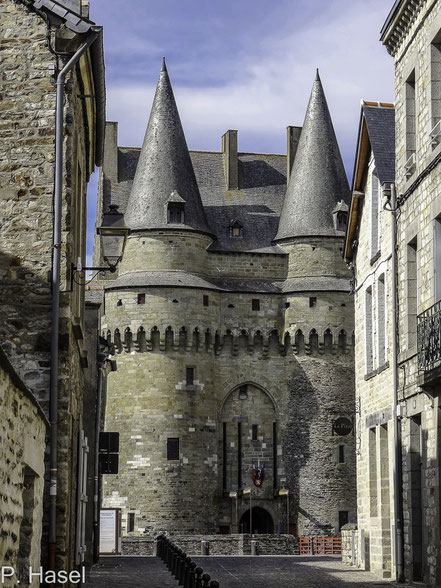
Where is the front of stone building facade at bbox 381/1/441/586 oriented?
to the viewer's left

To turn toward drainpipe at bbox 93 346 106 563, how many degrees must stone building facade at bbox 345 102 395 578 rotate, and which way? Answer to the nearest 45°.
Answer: approximately 45° to its right

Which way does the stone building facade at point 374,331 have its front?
to the viewer's left

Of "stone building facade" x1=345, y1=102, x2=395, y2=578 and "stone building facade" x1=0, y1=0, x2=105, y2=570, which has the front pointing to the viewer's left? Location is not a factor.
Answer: "stone building facade" x1=345, y1=102, x2=395, y2=578

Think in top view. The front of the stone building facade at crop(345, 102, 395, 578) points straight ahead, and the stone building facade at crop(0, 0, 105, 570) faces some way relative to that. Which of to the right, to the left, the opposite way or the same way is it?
the opposite way

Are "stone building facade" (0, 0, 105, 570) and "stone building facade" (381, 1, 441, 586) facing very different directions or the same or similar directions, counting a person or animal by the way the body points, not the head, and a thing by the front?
very different directions

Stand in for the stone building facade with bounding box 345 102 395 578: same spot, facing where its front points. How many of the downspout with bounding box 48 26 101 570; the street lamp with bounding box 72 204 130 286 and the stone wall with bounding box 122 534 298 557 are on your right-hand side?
1

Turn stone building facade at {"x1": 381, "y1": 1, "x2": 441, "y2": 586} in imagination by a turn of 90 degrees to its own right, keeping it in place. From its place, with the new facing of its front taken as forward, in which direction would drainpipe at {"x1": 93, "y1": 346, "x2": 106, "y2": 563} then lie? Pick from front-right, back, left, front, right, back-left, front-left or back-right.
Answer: front-left

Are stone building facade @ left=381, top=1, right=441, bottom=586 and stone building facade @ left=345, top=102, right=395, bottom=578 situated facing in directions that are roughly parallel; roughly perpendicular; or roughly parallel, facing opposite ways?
roughly parallel

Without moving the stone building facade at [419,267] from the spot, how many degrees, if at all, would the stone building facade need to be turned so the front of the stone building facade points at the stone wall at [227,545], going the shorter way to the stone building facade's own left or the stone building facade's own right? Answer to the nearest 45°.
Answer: approximately 90° to the stone building facade's own right

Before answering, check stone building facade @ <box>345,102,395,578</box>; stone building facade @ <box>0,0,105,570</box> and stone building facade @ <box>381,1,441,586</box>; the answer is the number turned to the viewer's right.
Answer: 1

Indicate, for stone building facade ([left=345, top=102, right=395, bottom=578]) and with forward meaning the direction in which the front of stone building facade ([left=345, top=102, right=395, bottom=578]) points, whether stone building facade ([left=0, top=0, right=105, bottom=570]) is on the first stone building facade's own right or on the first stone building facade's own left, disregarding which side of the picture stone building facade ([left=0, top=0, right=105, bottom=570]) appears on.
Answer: on the first stone building facade's own left

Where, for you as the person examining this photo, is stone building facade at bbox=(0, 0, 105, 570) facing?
facing to the right of the viewer

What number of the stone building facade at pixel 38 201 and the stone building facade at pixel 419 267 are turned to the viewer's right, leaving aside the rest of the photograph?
1
